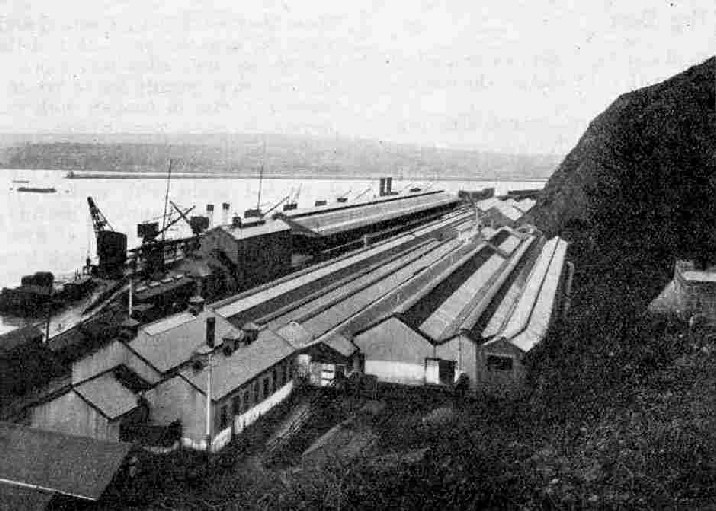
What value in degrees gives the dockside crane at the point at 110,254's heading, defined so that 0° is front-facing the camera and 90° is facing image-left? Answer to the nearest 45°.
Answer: approximately 90°

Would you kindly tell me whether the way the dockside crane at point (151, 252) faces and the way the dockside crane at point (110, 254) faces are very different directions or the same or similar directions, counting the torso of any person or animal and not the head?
very different directions

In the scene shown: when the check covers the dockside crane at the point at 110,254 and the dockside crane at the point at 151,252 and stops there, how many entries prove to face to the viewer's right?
1

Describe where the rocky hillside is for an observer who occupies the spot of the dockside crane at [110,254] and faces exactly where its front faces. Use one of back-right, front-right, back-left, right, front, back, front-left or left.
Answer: back-left

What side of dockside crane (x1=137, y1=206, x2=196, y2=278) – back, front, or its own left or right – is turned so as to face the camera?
right

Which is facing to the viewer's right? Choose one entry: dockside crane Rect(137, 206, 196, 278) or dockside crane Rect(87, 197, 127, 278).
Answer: dockside crane Rect(137, 206, 196, 278)
